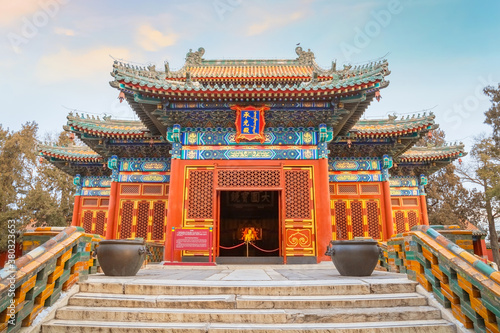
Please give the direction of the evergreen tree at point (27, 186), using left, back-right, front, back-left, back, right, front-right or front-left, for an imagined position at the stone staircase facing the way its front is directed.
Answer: back-right

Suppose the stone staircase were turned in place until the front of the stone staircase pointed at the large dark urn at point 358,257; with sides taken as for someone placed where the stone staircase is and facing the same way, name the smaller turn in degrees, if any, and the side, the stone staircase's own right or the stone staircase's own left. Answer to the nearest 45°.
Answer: approximately 135° to the stone staircase's own left

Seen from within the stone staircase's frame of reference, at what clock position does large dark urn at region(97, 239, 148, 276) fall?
The large dark urn is roughly at 4 o'clock from the stone staircase.

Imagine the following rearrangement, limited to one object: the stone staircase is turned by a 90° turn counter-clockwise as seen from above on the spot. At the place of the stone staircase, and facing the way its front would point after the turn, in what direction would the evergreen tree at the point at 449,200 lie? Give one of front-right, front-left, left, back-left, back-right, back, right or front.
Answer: front-left

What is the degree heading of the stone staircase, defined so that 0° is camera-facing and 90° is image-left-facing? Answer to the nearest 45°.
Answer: approximately 0°
